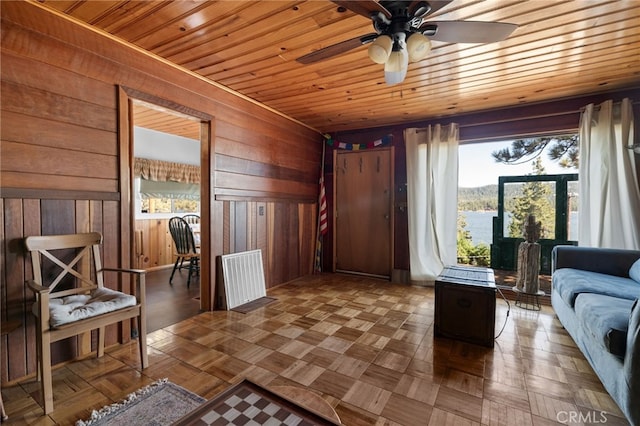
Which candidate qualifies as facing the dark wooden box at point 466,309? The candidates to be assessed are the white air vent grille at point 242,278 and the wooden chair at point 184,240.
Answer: the white air vent grille

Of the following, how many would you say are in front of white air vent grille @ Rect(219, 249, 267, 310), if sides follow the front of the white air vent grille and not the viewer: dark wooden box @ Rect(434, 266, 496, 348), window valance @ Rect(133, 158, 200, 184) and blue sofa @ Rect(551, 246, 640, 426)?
2

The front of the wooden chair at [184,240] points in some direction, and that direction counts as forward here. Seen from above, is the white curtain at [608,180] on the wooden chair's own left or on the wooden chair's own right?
on the wooden chair's own right

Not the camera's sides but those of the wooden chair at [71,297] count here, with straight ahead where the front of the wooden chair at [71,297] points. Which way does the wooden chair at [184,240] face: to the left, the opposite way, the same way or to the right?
to the left

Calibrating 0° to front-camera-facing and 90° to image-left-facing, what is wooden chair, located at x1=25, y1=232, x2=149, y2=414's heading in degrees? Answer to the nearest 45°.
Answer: approximately 315°

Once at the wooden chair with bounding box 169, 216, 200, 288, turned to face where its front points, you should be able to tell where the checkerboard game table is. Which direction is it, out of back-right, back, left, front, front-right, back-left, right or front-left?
back-right

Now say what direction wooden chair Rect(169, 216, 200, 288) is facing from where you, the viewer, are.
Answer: facing away from the viewer and to the right of the viewer

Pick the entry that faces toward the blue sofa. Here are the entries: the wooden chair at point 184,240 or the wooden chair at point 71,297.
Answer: the wooden chair at point 71,297

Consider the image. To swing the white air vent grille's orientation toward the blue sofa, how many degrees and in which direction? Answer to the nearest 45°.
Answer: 0° — it already faces it

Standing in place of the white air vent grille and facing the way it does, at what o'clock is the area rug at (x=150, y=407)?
The area rug is roughly at 2 o'clock from the white air vent grille.

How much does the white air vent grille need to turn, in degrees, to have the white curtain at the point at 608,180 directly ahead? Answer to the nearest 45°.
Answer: approximately 45° to its left
